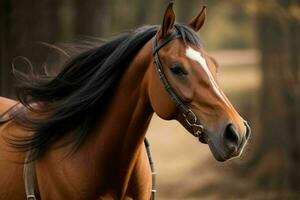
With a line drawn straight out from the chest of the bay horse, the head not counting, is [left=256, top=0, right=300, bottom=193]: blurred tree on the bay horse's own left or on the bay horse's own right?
on the bay horse's own left

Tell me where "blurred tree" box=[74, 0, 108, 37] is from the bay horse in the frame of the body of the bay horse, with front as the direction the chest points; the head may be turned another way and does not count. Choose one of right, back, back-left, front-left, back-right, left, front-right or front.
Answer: back-left

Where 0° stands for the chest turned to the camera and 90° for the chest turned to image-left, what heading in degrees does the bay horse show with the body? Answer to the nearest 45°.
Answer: approximately 315°

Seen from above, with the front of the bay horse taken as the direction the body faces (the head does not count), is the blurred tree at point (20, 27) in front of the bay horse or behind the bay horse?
behind
